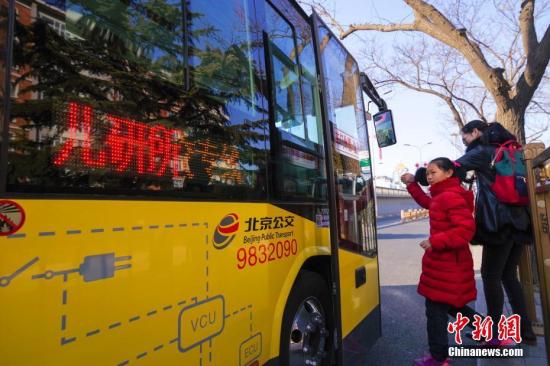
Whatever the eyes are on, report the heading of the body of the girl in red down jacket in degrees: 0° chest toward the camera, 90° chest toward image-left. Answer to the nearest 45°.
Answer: approximately 90°

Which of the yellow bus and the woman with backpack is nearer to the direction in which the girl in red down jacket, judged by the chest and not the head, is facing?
the yellow bus

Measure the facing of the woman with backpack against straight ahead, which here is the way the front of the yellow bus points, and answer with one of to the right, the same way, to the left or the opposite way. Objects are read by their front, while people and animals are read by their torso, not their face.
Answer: to the left

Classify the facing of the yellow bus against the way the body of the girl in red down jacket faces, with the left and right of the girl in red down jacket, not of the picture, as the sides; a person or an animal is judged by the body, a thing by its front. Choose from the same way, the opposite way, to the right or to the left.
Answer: to the right

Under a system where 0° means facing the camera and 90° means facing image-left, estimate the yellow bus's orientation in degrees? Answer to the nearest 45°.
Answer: approximately 225°

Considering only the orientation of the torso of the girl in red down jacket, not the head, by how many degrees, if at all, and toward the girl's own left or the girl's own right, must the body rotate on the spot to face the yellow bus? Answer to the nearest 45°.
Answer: approximately 45° to the girl's own left

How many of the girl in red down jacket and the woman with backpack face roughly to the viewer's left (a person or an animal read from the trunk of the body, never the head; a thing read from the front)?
2

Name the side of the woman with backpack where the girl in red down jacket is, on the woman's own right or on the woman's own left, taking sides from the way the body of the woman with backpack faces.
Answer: on the woman's own left

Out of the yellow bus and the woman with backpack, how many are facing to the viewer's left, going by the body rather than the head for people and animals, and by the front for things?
1

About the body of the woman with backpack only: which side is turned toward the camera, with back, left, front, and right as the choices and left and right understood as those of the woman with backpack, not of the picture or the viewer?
left

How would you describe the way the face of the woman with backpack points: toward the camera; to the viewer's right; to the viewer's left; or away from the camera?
to the viewer's left

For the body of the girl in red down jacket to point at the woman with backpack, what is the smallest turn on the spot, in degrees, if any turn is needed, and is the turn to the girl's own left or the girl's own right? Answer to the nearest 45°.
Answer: approximately 135° to the girl's own right
